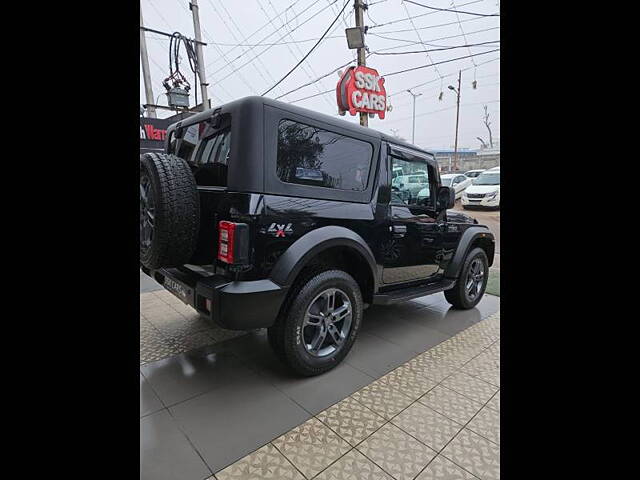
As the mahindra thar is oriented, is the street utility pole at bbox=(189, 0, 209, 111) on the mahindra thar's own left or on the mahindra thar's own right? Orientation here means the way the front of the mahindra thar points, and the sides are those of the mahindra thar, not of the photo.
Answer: on the mahindra thar's own left

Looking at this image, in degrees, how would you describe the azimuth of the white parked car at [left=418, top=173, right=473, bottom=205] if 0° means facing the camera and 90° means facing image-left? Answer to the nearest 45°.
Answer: approximately 45°

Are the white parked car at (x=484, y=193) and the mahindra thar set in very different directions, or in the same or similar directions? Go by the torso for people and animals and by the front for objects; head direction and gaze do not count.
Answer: very different directions

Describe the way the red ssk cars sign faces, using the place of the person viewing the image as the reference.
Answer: facing the viewer and to the right of the viewer

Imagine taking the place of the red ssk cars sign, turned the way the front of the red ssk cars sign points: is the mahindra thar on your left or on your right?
on your right

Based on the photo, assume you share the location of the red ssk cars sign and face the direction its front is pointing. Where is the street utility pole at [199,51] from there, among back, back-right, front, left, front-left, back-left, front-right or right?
back-right

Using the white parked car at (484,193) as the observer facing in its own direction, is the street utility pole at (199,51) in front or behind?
in front

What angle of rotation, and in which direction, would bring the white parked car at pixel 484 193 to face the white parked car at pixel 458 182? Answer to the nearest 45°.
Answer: approximately 135° to its right

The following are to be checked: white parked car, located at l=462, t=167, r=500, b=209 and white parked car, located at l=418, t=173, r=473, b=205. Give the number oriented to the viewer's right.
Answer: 0

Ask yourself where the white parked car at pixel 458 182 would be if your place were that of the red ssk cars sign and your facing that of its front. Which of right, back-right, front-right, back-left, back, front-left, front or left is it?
left

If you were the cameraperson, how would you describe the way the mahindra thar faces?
facing away from the viewer and to the right of the viewer

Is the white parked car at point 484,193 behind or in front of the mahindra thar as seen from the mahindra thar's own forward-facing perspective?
in front

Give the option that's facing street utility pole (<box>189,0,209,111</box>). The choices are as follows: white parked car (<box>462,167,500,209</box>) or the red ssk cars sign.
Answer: the white parked car

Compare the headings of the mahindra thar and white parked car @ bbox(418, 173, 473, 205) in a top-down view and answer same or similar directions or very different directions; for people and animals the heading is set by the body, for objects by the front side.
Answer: very different directions
